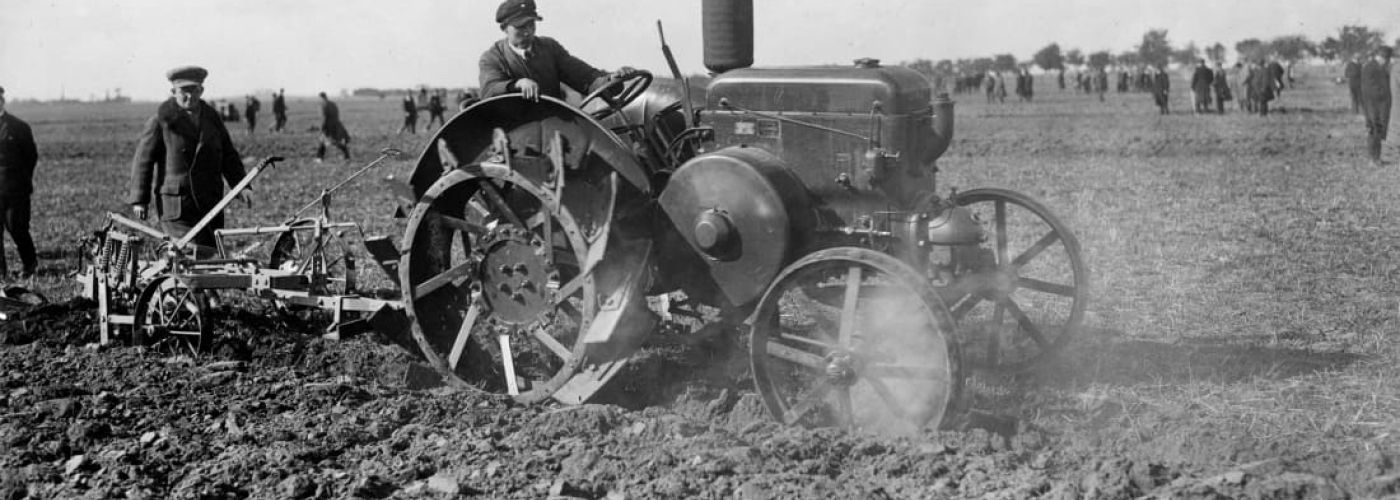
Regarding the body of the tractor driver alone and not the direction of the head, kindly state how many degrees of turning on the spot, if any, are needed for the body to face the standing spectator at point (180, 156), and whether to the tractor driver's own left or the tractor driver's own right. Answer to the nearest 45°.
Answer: approximately 180°

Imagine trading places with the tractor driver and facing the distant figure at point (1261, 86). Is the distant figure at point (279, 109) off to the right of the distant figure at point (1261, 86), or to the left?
left

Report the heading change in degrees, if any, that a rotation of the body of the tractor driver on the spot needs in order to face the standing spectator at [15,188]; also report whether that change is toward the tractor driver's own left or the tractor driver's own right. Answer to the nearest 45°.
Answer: approximately 180°

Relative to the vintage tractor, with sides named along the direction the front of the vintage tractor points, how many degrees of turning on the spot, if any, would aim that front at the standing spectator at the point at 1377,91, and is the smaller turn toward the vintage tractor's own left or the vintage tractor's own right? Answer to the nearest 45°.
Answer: approximately 90° to the vintage tractor's own left

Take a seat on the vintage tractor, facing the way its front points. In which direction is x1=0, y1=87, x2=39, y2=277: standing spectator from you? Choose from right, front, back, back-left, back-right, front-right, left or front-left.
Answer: back

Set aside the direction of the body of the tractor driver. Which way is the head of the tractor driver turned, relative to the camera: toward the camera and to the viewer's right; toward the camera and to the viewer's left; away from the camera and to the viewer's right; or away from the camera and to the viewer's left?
toward the camera and to the viewer's right

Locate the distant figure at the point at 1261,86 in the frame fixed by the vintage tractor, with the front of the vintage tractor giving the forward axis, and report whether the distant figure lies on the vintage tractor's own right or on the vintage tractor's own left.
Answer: on the vintage tractor's own left

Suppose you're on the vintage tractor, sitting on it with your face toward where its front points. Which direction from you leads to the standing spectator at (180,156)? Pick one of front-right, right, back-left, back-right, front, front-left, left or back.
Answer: back

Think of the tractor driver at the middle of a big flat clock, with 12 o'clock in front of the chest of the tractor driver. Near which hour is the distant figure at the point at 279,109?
The distant figure is roughly at 7 o'clock from the tractor driver.

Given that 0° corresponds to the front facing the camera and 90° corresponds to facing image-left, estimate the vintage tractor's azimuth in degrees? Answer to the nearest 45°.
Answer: approximately 315°

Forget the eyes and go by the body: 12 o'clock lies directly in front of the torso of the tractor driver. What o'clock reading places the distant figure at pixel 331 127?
The distant figure is roughly at 7 o'clock from the tractor driver.

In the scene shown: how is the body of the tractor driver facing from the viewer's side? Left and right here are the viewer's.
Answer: facing the viewer and to the right of the viewer
